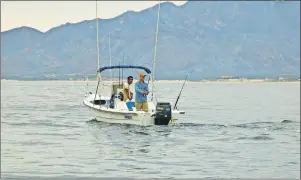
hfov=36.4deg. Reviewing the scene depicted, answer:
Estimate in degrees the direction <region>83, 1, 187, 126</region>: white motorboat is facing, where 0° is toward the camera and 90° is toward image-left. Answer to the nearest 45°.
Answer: approximately 135°
